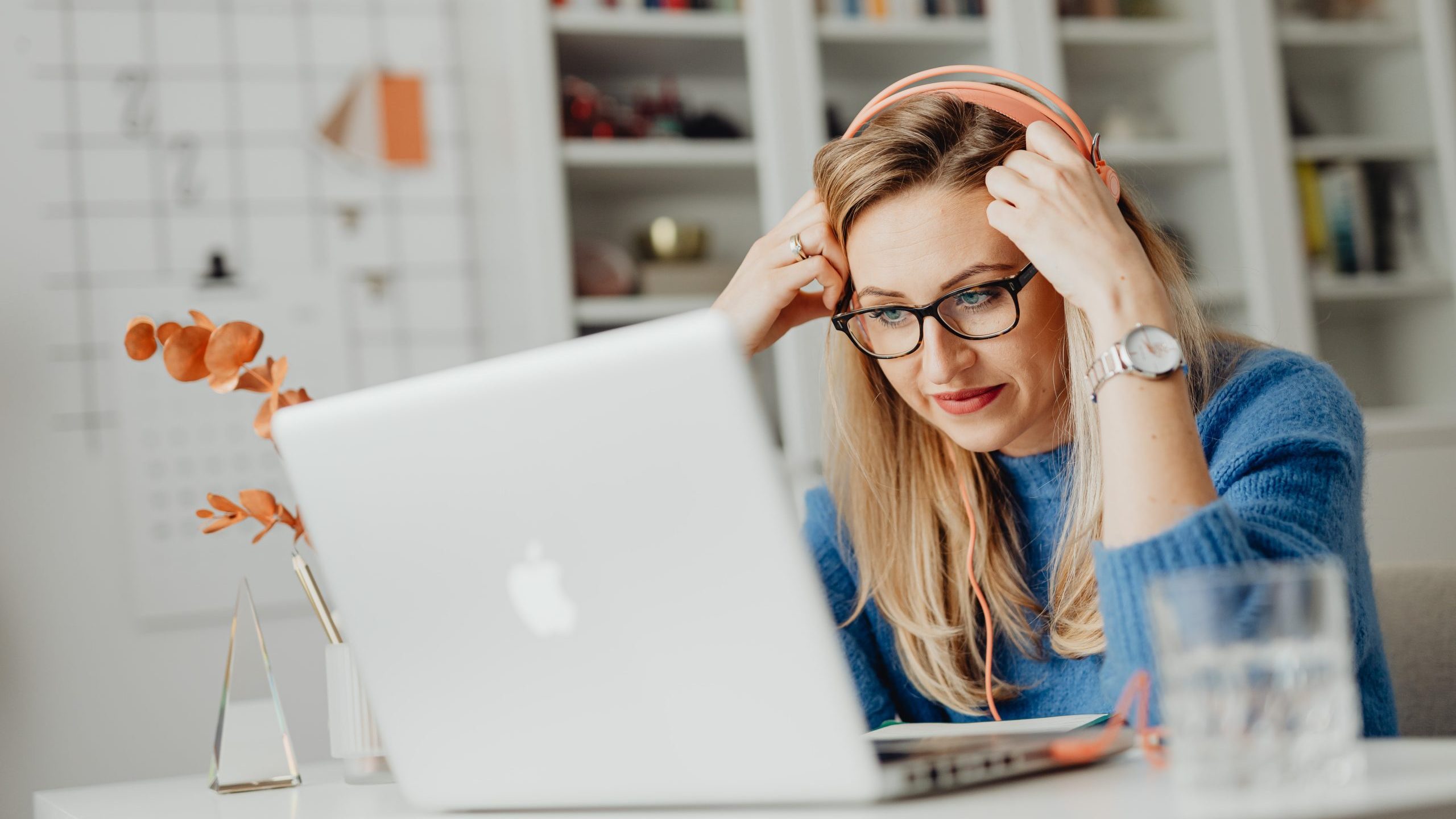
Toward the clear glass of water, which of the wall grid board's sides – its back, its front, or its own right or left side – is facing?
front

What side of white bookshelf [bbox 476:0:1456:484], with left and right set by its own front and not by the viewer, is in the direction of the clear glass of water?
front

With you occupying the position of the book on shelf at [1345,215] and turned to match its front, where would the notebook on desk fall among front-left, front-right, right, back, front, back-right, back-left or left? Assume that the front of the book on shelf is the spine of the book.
front

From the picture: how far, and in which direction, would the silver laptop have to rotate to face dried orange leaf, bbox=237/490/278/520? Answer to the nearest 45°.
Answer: approximately 90° to its left

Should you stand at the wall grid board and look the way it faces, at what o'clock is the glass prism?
The glass prism is roughly at 12 o'clock from the wall grid board.

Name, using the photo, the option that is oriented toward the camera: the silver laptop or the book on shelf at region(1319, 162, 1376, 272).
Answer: the book on shelf

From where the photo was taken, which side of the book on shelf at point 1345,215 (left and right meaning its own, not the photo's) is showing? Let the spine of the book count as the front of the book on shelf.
front

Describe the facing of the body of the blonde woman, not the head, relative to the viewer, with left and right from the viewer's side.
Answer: facing the viewer and to the left of the viewer

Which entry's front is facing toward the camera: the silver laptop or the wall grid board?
the wall grid board

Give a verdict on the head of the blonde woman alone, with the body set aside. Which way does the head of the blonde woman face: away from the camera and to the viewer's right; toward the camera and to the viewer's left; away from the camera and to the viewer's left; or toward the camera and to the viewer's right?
toward the camera and to the viewer's left

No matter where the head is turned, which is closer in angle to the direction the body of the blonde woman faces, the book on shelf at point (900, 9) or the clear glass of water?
the clear glass of water

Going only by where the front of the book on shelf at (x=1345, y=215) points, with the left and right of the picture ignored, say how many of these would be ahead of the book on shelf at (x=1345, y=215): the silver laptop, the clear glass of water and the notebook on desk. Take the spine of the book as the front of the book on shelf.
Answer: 3

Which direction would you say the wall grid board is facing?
toward the camera

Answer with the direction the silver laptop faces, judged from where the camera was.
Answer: facing away from the viewer and to the right of the viewer

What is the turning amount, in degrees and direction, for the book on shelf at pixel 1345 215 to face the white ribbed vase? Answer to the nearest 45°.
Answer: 0° — it already faces it
